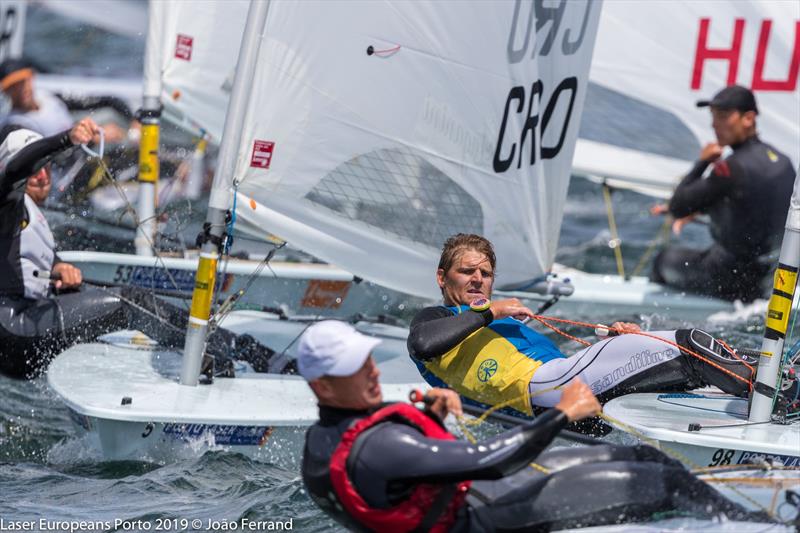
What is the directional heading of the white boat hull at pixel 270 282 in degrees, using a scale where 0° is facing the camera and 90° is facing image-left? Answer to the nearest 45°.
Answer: approximately 90°

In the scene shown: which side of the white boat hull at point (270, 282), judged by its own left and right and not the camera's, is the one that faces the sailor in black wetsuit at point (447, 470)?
left

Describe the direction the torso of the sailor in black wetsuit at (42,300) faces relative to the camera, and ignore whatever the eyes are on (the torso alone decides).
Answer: to the viewer's right

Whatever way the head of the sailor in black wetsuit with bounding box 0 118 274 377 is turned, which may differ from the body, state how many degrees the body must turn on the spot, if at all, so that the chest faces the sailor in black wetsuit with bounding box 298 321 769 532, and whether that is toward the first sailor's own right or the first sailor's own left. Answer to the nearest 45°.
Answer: approximately 45° to the first sailor's own right

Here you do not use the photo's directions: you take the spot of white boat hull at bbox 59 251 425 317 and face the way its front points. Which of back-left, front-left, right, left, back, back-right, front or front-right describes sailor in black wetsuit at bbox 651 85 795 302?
back
